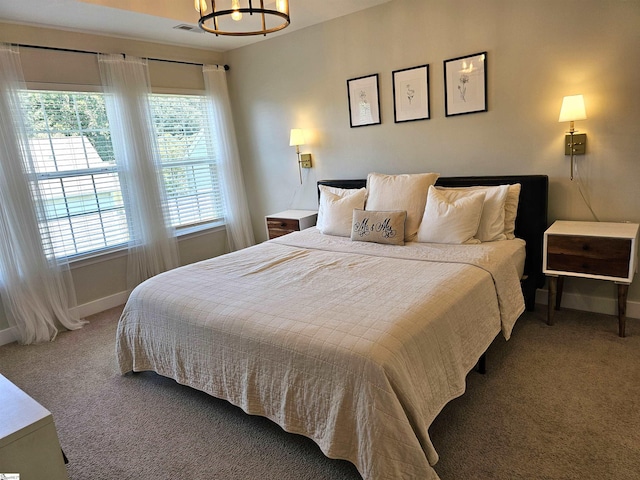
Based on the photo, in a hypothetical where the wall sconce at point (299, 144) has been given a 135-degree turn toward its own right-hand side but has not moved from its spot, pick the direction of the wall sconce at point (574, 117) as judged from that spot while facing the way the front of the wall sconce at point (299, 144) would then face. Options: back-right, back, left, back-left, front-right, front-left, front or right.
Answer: back-right

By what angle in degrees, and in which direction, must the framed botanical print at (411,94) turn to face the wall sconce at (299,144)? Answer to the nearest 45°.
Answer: approximately 45° to its right

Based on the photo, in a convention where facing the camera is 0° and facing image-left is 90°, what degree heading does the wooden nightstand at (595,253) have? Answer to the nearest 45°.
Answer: approximately 0°

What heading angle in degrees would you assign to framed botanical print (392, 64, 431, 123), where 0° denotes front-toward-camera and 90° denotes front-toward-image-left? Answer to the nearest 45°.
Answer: approximately 45°

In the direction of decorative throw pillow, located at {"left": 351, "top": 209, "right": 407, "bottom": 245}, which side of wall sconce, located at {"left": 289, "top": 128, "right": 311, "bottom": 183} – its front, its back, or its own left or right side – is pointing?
left

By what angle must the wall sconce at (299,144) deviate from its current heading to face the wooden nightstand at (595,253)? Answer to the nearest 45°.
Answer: approximately 90° to its left

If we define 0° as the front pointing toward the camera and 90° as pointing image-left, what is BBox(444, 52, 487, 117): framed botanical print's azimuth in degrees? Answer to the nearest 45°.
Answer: approximately 45°

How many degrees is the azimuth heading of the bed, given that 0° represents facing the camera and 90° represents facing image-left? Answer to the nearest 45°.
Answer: approximately 45°

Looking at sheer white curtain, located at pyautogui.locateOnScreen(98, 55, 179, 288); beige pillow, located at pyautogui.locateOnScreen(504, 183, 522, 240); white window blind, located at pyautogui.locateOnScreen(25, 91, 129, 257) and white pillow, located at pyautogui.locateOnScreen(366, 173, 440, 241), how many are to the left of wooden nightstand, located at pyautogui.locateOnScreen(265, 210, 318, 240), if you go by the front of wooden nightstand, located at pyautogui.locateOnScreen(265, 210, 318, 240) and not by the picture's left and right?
2
